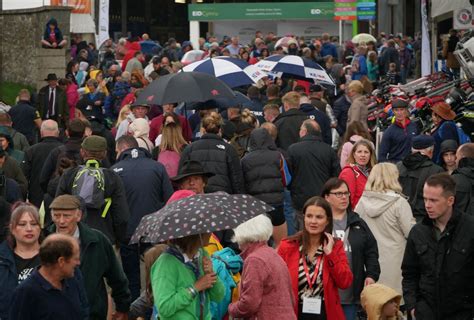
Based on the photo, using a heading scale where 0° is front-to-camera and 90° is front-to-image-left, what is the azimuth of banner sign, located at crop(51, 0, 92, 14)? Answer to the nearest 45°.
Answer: approximately 0°

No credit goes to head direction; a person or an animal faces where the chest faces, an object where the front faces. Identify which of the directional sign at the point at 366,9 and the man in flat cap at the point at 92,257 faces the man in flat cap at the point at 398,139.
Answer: the directional sign

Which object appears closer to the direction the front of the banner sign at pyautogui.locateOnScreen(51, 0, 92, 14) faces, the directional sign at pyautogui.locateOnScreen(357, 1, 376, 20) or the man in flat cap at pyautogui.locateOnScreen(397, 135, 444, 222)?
the man in flat cap

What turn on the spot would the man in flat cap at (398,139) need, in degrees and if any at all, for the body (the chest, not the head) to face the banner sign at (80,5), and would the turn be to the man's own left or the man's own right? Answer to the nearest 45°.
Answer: approximately 180°

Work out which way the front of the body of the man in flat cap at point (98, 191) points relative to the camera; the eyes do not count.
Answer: away from the camera

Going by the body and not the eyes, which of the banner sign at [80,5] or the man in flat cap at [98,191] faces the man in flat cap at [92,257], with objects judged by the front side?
the banner sign

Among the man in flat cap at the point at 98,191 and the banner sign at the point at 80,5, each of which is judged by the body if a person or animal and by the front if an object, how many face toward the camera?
1

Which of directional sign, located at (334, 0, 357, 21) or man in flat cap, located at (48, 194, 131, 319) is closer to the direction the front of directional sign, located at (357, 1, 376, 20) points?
the man in flat cap

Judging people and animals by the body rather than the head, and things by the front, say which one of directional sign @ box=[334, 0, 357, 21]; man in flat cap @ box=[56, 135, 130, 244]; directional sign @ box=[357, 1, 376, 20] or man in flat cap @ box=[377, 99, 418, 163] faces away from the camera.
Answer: man in flat cap @ box=[56, 135, 130, 244]

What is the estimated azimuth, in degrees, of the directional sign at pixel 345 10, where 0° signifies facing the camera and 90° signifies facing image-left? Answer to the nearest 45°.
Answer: approximately 0°
